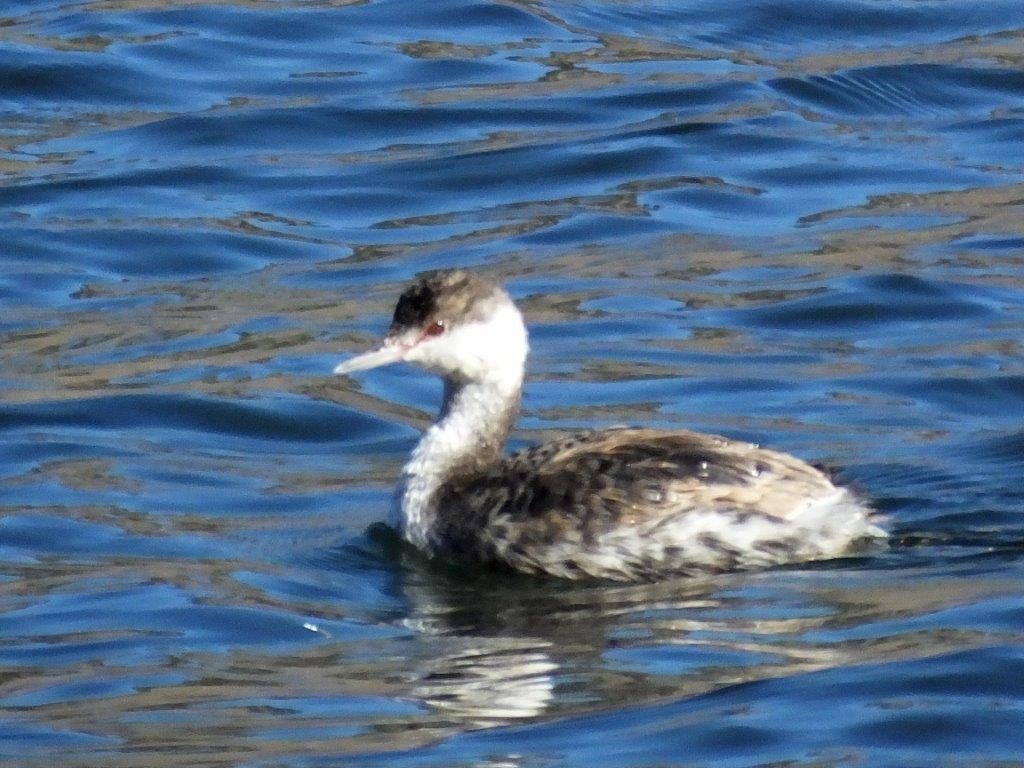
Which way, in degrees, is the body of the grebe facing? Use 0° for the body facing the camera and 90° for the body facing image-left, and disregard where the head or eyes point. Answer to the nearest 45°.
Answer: approximately 90°
